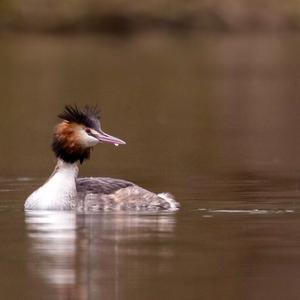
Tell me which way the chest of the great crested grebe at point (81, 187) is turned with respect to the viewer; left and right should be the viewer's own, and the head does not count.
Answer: facing to the left of the viewer
